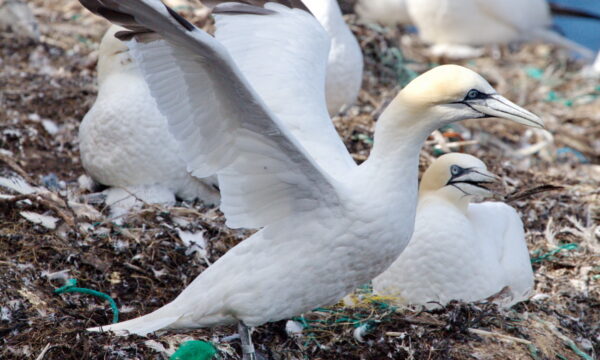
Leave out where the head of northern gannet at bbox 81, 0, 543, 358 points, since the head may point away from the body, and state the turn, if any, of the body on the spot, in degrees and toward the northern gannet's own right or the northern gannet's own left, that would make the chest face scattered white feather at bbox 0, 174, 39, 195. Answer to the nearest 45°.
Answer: approximately 135° to the northern gannet's own left

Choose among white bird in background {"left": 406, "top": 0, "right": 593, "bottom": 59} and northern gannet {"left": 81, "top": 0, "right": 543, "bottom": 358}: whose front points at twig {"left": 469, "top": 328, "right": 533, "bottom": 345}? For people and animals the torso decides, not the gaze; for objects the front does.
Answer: the northern gannet

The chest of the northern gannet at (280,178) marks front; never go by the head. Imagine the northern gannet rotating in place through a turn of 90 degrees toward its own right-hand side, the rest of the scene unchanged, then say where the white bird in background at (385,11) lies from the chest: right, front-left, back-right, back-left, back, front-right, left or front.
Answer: back

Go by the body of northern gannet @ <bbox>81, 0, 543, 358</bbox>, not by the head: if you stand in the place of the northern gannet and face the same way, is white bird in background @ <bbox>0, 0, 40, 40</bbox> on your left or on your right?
on your left

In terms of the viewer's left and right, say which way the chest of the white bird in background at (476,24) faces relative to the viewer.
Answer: facing to the left of the viewer

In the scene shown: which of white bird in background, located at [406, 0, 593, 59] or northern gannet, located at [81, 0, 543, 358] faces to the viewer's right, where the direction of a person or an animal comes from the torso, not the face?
the northern gannet

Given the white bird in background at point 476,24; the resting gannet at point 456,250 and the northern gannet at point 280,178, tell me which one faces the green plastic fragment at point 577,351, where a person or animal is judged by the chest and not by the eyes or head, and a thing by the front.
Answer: the northern gannet

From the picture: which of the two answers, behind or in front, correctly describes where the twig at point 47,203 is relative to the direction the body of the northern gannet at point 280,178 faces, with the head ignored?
behind

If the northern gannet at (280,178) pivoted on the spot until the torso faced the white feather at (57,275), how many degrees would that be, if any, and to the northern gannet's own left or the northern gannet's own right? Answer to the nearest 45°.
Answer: approximately 180°

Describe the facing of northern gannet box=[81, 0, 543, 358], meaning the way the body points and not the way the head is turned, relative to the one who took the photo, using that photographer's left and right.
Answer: facing to the right of the viewer

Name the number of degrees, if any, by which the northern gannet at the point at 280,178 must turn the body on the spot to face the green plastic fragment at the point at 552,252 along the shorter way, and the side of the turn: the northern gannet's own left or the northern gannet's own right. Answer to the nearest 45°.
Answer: approximately 45° to the northern gannet's own left
